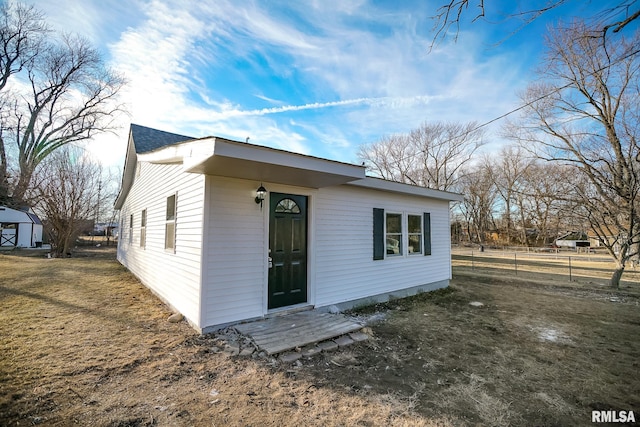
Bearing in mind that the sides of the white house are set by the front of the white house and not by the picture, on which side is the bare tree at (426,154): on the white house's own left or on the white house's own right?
on the white house's own left

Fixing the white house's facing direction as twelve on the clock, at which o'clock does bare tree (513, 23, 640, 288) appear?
The bare tree is roughly at 10 o'clock from the white house.

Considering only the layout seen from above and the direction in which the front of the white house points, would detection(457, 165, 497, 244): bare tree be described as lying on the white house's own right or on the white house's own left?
on the white house's own left

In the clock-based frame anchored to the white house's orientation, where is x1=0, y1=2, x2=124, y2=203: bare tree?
The bare tree is roughly at 6 o'clock from the white house.

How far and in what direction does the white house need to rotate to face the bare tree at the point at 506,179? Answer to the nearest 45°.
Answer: approximately 90° to its left

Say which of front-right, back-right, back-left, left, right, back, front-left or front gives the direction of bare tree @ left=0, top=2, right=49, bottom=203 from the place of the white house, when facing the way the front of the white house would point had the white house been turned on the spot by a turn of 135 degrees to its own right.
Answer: front-right

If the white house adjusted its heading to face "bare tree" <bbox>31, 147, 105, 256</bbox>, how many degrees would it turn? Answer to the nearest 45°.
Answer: approximately 180°

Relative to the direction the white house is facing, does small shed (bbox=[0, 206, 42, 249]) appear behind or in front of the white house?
behind

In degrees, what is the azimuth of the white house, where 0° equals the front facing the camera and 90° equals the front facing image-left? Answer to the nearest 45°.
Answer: approximately 315°

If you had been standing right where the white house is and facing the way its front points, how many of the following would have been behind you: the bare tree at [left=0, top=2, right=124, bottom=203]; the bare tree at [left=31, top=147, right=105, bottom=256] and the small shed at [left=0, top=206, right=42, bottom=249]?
3
